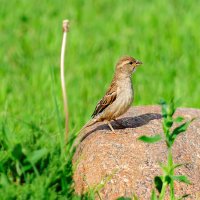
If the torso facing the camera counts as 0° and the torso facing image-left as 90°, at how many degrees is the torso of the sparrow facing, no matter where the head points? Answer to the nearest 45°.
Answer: approximately 270°

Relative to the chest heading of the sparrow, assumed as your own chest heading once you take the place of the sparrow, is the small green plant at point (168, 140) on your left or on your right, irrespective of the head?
on your right
